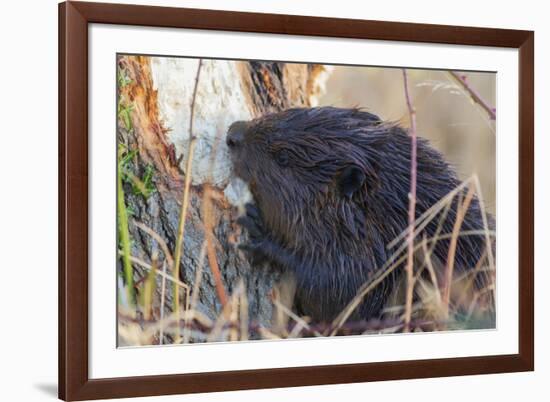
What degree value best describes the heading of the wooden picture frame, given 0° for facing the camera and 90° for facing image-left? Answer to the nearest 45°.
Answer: approximately 315°
